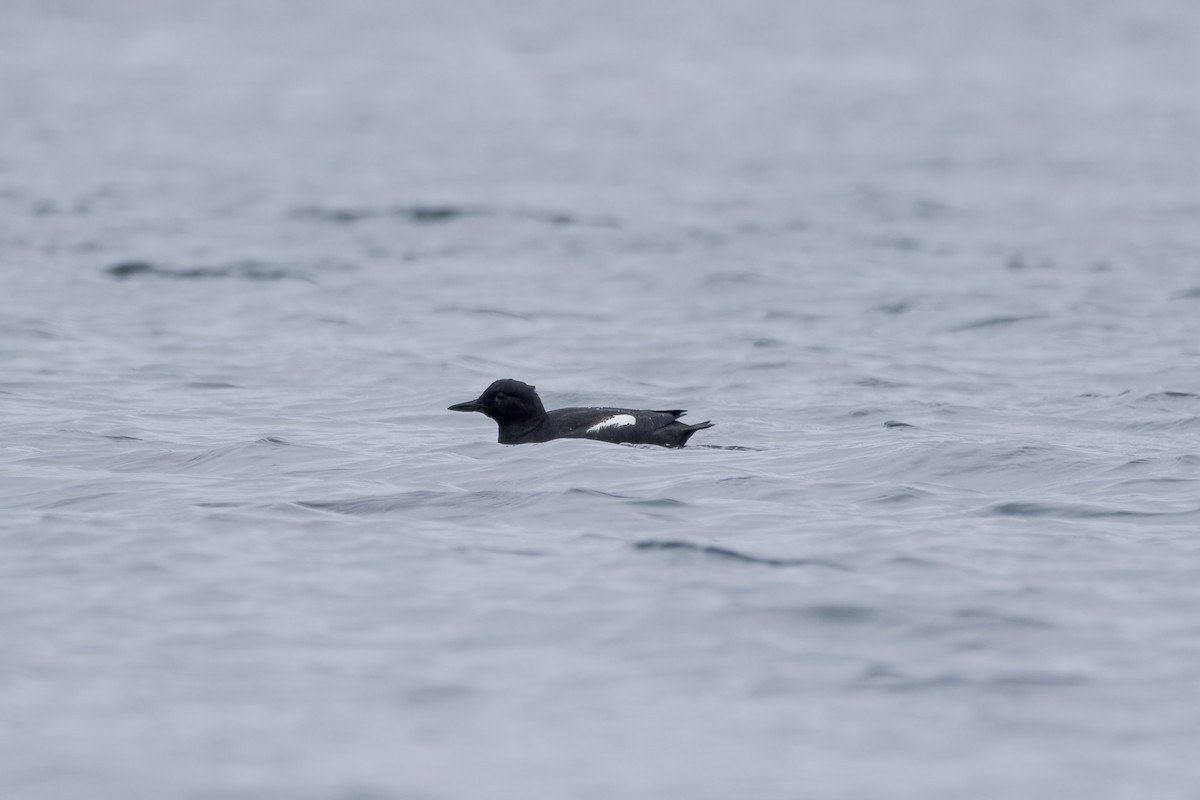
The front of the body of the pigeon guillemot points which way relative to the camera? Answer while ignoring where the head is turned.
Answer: to the viewer's left
